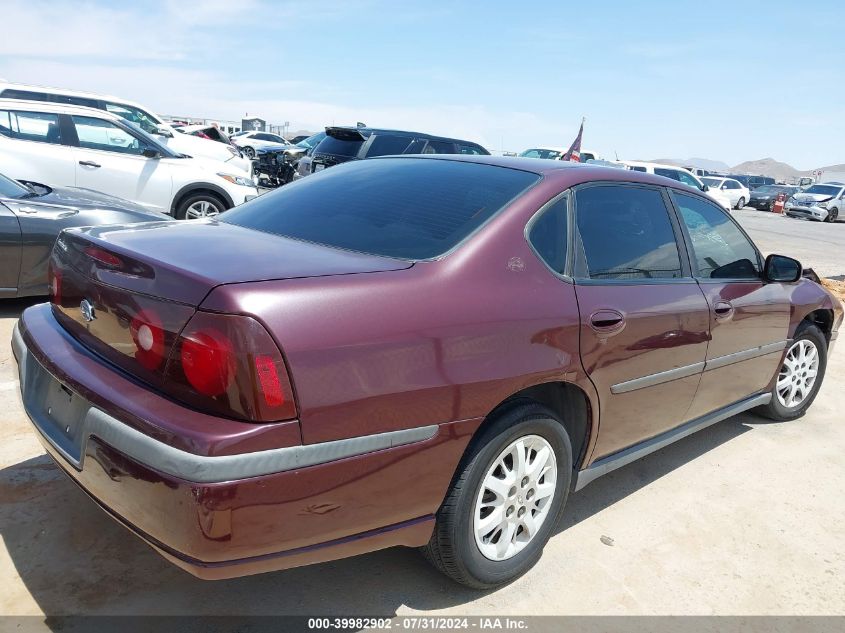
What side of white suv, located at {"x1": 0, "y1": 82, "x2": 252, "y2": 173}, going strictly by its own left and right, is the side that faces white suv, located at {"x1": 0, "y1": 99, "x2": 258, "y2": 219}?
right

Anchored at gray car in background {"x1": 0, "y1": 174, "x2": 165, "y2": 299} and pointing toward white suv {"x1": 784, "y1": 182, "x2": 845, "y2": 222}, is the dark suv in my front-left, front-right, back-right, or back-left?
front-left

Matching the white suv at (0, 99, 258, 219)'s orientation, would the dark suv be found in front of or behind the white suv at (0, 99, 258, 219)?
in front

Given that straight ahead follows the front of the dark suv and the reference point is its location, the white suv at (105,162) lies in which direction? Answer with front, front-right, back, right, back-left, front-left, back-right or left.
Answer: back

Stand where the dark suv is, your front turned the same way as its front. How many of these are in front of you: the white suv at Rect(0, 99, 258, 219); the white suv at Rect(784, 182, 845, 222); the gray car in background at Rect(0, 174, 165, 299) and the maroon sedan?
1

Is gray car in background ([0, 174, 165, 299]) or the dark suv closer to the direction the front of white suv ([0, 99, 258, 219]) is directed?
the dark suv

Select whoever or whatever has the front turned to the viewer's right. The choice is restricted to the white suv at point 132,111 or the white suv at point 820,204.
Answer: the white suv at point 132,111

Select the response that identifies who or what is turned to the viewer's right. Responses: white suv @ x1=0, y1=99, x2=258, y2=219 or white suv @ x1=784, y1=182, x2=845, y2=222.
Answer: white suv @ x1=0, y1=99, x2=258, y2=219

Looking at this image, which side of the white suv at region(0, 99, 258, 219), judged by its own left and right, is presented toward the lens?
right

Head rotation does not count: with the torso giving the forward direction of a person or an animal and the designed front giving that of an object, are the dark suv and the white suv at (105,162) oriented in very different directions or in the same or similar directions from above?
same or similar directions

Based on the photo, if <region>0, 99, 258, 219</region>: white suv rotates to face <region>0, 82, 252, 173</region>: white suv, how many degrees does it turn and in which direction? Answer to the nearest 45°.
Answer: approximately 90° to its left

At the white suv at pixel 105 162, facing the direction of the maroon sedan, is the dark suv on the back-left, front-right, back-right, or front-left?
back-left

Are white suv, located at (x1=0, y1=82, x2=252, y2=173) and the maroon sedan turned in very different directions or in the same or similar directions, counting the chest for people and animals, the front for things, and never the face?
same or similar directions

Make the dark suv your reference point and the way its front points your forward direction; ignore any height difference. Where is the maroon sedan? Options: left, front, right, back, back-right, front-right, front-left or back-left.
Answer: back-right
